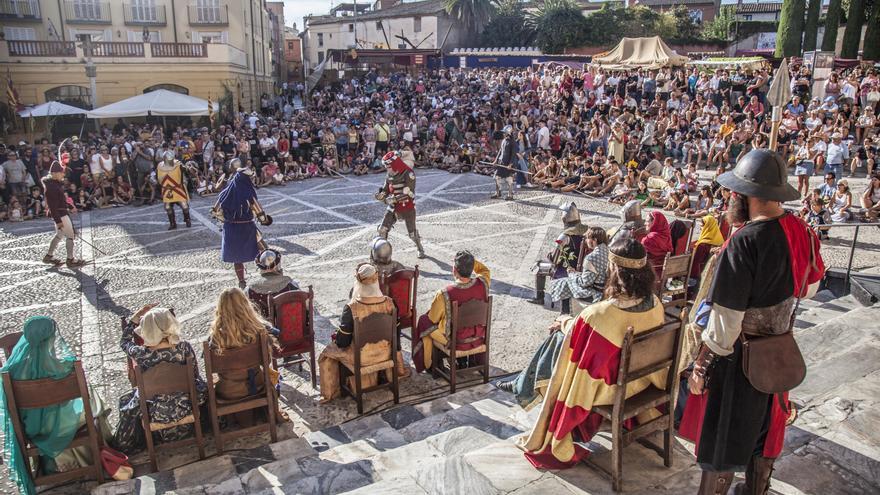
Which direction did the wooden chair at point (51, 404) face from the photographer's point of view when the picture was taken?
facing away from the viewer

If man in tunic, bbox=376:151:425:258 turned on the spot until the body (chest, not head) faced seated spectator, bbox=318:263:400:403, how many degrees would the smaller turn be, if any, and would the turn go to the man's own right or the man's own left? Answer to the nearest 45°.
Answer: approximately 45° to the man's own left

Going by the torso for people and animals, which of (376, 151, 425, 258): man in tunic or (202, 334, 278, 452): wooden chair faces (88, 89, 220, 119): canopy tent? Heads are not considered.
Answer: the wooden chair

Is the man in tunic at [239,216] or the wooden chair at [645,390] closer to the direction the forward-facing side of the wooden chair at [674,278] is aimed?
the man in tunic

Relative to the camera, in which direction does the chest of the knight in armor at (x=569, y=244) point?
to the viewer's left

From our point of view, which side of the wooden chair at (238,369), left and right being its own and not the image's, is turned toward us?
back

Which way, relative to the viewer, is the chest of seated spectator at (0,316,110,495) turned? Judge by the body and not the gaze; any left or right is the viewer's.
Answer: facing away from the viewer

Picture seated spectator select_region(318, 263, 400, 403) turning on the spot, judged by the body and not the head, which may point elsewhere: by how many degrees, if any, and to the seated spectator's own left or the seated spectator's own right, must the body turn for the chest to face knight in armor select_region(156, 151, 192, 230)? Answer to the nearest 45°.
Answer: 0° — they already face them

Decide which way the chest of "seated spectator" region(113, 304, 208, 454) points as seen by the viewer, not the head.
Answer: away from the camera

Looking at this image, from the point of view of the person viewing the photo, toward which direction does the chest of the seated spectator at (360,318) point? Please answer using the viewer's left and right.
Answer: facing away from the viewer and to the left of the viewer

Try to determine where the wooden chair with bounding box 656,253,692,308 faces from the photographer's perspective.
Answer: facing away from the viewer and to the left of the viewer
